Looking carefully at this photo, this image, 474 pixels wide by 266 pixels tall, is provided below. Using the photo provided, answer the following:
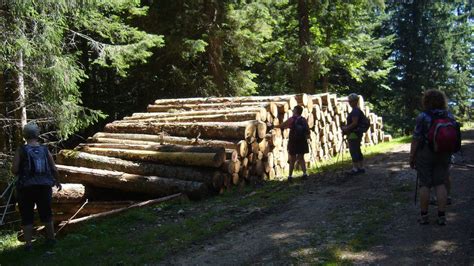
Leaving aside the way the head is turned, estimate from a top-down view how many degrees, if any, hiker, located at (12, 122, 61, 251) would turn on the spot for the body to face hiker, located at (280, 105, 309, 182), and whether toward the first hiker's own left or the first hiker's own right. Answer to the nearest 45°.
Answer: approximately 90° to the first hiker's own right

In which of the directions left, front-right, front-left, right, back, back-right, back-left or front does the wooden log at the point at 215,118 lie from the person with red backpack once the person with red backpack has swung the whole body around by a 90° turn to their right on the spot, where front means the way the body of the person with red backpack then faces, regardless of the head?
left

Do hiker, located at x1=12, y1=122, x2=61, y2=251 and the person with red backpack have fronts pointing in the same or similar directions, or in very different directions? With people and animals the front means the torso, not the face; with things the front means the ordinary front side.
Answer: same or similar directions

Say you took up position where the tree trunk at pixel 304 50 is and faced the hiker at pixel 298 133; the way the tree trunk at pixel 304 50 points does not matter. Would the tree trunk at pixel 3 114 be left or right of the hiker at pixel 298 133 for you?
right

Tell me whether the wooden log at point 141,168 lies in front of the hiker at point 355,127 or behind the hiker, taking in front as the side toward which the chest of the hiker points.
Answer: in front

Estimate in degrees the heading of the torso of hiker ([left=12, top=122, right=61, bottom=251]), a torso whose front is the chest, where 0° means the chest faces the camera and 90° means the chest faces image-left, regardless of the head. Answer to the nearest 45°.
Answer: approximately 180°

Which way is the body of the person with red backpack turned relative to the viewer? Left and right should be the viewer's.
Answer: facing away from the viewer and to the left of the viewer

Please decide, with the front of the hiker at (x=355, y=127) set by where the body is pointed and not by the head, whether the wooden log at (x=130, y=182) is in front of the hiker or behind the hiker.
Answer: in front

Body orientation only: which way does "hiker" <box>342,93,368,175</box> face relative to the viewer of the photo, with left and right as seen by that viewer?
facing to the left of the viewer

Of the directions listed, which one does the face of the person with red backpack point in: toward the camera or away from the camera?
away from the camera

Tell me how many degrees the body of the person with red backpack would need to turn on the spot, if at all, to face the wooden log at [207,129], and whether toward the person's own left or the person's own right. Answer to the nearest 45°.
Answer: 0° — they already face it
